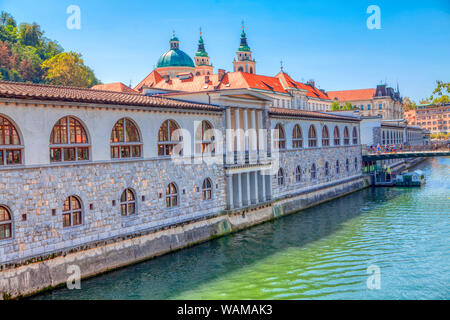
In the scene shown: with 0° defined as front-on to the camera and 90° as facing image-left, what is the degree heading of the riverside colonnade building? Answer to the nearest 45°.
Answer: approximately 315°
